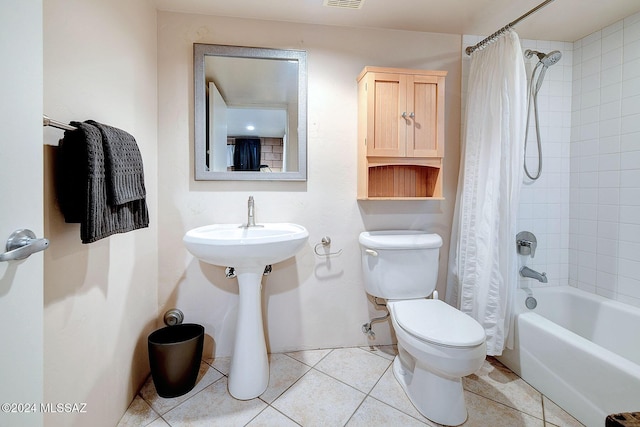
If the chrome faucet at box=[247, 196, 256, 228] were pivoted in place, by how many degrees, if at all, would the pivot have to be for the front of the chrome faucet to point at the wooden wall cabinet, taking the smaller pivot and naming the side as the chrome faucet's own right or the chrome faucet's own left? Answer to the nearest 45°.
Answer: approximately 90° to the chrome faucet's own left

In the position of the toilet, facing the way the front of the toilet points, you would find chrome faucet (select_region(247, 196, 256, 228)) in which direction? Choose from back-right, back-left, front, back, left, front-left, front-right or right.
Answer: back-right

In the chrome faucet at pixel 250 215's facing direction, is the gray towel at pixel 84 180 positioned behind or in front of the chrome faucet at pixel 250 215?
in front

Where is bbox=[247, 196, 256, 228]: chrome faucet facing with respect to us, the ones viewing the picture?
facing the viewer

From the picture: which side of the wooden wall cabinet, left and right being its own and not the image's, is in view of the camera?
front

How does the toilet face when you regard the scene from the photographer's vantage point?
facing the viewer and to the right of the viewer

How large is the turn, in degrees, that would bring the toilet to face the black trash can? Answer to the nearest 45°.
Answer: approximately 135° to its right

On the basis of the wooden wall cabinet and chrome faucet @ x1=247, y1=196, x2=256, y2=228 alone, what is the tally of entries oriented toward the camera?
2

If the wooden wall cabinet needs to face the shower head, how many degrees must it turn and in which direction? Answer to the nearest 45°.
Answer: approximately 135° to its left

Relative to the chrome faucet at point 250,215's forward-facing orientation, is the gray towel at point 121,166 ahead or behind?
ahead

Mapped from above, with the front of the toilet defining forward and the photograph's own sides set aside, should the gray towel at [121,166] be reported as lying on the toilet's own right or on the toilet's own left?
on the toilet's own right

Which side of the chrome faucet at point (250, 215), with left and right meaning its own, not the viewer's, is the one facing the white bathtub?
left
